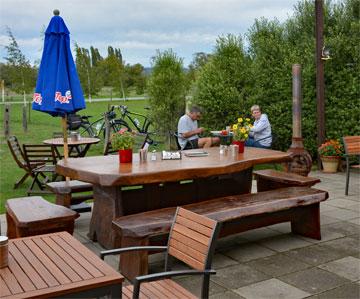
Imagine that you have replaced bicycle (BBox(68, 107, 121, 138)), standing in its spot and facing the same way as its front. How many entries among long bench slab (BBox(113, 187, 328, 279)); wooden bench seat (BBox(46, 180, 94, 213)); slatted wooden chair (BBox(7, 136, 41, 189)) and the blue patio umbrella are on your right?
4

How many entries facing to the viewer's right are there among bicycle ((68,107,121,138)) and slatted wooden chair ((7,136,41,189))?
2

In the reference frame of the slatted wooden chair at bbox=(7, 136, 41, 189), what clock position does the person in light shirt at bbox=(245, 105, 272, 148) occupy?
The person in light shirt is roughly at 12 o'clock from the slatted wooden chair.

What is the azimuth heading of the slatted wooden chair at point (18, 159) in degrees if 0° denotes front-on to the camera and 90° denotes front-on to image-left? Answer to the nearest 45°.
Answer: approximately 270°

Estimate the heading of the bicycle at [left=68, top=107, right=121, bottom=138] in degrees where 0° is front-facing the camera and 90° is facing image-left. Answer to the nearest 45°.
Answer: approximately 270°

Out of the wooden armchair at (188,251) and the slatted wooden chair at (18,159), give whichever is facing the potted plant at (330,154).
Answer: the slatted wooden chair

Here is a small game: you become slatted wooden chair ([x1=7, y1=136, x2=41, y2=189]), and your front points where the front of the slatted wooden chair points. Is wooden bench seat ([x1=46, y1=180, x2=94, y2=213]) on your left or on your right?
on your right

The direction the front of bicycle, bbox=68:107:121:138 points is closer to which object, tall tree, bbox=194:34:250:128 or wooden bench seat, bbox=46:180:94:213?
the tall tree
